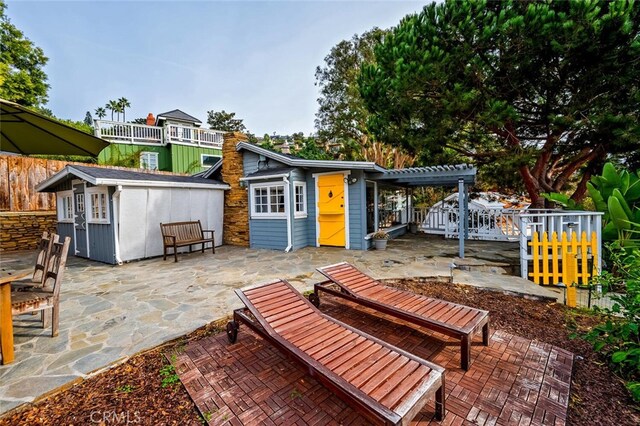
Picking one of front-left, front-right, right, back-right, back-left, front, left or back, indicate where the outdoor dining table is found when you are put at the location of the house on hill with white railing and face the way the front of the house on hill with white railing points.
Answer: front

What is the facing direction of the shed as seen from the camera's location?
facing the viewer and to the left of the viewer

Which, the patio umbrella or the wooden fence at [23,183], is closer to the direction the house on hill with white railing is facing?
the patio umbrella

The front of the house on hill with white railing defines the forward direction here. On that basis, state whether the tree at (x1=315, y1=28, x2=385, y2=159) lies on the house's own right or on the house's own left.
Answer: on the house's own left

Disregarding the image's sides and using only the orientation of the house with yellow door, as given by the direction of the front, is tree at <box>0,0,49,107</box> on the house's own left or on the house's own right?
on the house's own right

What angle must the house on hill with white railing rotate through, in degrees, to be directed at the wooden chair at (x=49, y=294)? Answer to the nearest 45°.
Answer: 0° — it already faces it

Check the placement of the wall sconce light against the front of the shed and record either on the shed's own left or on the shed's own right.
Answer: on the shed's own left

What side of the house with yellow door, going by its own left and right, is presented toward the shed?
right

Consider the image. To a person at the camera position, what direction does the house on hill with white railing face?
facing the viewer

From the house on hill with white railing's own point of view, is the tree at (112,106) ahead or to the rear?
to the rear

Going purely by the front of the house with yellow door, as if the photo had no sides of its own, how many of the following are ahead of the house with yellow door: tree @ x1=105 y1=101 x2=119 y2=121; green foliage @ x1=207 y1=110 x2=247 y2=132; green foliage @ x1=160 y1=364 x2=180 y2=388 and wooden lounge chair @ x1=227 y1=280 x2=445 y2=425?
2

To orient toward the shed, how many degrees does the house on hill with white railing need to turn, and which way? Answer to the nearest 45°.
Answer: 0° — it already faces it

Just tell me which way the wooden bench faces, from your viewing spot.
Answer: facing the viewer and to the right of the viewer

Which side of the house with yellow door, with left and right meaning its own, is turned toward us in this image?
front

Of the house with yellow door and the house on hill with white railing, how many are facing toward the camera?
2

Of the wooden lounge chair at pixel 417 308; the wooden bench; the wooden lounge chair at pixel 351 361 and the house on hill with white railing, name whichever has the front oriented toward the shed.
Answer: the house on hill with white railing
